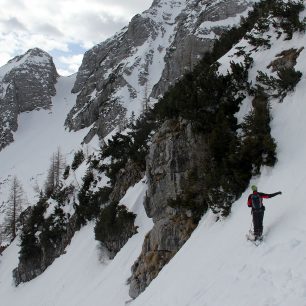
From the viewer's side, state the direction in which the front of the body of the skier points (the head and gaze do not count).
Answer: away from the camera
